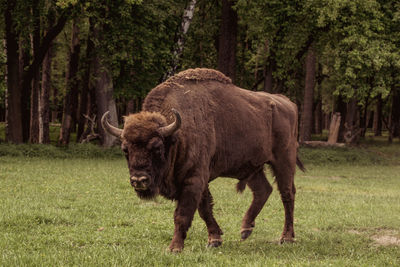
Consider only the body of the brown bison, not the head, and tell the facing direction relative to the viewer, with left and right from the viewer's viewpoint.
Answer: facing the viewer and to the left of the viewer
